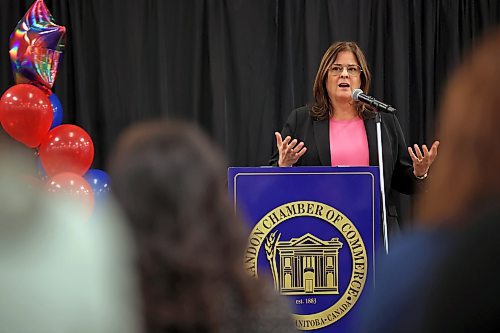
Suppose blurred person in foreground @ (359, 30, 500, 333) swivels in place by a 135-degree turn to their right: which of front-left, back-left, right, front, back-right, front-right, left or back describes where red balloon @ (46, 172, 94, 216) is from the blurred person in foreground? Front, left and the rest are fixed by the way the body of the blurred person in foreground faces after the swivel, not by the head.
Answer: back

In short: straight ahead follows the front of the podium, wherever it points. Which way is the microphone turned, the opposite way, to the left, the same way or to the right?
to the right

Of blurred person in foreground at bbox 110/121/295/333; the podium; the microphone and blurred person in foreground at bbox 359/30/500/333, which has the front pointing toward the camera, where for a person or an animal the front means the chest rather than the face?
the podium

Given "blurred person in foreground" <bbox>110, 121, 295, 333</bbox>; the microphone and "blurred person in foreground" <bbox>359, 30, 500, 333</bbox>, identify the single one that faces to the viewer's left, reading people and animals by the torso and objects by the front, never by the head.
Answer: the microphone

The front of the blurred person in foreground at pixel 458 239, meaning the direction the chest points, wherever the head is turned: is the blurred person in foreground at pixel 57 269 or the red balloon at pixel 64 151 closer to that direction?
the red balloon

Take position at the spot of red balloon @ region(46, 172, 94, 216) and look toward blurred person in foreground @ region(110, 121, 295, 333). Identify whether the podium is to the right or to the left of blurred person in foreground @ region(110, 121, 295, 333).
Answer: left

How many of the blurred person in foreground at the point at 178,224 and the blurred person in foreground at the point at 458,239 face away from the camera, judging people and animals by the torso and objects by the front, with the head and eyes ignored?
2

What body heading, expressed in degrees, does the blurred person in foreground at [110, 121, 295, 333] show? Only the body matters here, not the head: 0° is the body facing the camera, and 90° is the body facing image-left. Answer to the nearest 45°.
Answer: approximately 180°

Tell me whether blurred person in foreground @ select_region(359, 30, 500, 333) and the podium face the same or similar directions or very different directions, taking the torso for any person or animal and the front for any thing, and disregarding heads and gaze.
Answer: very different directions

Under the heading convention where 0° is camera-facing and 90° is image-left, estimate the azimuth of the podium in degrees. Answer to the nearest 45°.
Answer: approximately 0°

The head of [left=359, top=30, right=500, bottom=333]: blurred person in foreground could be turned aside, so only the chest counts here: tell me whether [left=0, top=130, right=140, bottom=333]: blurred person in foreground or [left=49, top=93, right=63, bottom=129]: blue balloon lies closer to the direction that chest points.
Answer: the blue balloon

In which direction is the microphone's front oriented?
to the viewer's left

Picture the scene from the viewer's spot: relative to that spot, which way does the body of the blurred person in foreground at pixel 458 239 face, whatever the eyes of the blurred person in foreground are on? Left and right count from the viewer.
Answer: facing away from the viewer
